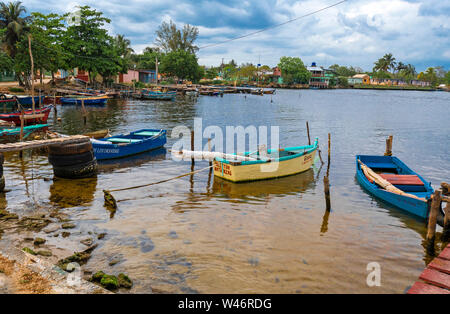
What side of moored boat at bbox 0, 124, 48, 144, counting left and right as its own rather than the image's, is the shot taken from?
right

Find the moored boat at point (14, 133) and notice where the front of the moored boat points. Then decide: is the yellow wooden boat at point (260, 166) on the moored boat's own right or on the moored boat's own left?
on the moored boat's own right

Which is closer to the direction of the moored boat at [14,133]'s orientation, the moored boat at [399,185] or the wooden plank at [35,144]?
the moored boat

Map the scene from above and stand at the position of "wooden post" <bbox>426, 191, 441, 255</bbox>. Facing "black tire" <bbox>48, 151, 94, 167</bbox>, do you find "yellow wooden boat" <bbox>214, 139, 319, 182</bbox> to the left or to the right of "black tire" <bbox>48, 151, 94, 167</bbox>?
right

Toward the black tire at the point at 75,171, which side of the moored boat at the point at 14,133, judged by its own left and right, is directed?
right
